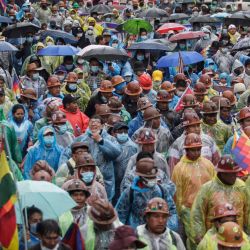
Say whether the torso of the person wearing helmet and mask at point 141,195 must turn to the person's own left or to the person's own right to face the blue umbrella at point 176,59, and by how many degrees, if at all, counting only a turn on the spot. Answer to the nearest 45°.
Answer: approximately 135° to the person's own left

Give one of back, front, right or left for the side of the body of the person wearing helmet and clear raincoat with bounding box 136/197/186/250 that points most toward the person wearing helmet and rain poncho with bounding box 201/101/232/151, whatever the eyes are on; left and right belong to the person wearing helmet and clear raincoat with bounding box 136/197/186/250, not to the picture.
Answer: back

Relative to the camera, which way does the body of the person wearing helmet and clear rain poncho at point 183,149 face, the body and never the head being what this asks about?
toward the camera

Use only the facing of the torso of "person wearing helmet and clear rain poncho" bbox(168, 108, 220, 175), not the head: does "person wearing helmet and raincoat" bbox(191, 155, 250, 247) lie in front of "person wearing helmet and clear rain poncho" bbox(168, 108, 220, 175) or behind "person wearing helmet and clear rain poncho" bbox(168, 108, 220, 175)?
in front

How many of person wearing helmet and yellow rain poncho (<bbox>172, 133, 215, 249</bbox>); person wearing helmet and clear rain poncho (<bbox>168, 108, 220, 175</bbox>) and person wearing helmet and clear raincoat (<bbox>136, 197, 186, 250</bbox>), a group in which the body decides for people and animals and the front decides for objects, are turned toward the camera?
3

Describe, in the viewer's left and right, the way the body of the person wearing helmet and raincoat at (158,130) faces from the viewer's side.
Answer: facing the viewer and to the right of the viewer

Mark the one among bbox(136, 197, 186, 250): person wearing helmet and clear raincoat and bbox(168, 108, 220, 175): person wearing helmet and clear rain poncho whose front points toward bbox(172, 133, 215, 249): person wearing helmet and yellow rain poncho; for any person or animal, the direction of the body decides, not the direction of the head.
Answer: bbox(168, 108, 220, 175): person wearing helmet and clear rain poncho

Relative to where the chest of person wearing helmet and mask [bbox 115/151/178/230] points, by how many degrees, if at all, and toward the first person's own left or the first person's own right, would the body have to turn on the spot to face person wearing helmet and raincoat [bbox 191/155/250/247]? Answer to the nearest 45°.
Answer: approximately 45° to the first person's own left

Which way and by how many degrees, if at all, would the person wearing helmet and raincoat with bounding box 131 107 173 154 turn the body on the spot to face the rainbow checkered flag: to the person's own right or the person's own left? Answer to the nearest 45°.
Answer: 0° — they already face it

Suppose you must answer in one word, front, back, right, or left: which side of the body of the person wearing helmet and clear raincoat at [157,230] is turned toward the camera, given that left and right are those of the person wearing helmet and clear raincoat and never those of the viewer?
front
